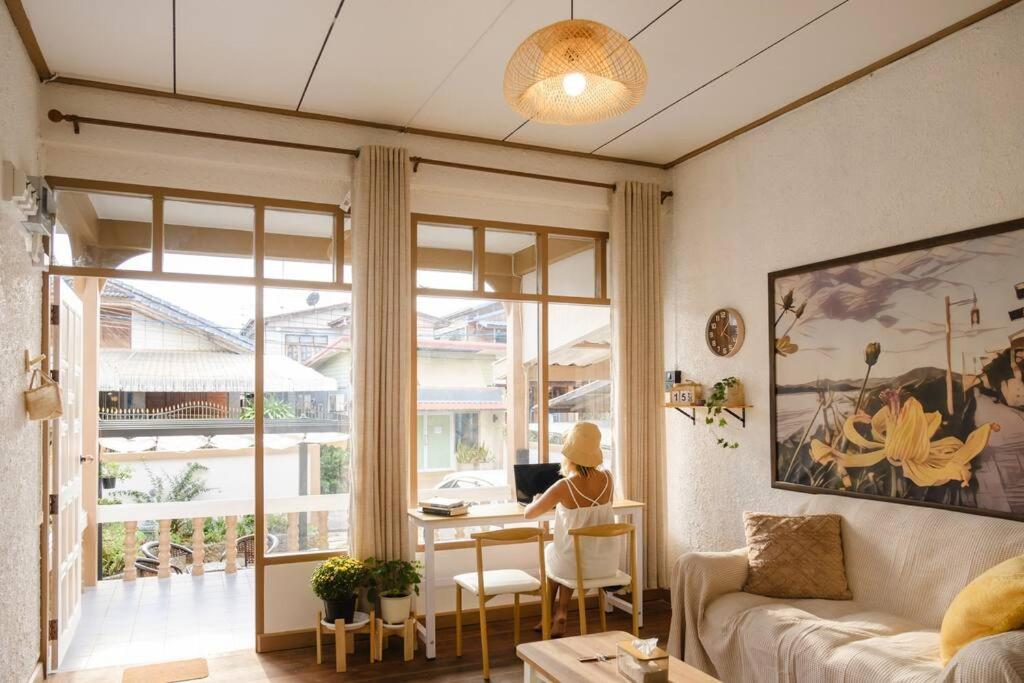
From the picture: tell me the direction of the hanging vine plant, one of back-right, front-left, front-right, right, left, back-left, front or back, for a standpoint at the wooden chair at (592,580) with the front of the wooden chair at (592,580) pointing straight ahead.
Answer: right

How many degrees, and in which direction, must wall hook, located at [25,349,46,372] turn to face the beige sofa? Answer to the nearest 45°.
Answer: approximately 45° to its right

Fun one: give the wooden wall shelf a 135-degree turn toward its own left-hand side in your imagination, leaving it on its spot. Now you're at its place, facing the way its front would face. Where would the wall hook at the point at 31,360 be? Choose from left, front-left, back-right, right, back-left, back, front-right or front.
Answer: back-right

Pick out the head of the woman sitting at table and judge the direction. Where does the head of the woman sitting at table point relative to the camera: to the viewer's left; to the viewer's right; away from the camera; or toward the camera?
away from the camera

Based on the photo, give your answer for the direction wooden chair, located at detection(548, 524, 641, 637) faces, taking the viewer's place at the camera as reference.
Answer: facing away from the viewer and to the left of the viewer

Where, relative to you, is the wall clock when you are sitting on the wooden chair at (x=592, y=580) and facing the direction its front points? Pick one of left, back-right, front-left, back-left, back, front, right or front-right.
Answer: right

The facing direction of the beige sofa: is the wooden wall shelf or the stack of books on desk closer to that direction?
the stack of books on desk

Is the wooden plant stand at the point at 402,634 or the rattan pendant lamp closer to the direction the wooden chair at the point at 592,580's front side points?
the wooden plant stand

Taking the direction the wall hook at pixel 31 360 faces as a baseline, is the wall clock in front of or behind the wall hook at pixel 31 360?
in front

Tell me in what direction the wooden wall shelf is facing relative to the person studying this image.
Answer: facing the viewer and to the left of the viewer

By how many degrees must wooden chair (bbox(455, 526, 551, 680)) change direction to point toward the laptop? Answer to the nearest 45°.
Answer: approximately 45° to its right

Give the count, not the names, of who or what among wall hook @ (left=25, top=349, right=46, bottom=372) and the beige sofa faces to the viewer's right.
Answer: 1

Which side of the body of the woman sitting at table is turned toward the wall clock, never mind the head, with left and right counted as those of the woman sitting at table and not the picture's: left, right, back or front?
right
